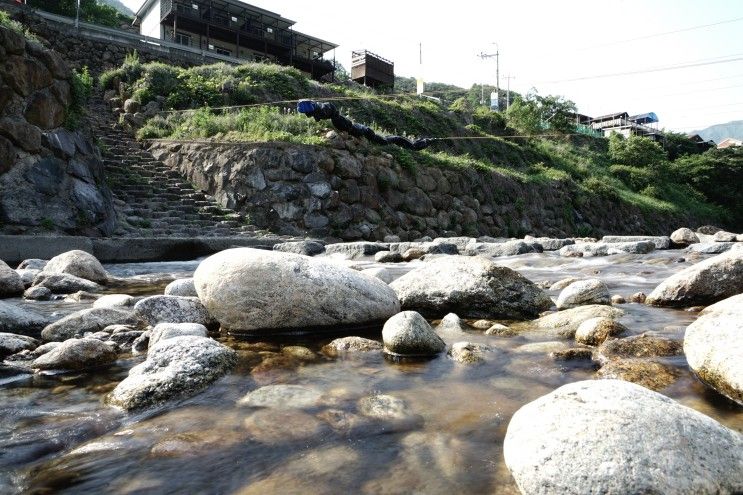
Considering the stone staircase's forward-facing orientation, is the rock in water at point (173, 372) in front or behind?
in front

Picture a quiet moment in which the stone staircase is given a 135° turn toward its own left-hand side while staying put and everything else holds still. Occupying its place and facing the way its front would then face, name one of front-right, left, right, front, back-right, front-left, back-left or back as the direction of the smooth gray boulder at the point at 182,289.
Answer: back-right

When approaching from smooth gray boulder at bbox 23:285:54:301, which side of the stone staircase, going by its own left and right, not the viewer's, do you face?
front

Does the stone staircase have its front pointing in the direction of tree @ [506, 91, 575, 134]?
no

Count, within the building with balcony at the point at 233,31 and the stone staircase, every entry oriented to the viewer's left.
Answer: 0

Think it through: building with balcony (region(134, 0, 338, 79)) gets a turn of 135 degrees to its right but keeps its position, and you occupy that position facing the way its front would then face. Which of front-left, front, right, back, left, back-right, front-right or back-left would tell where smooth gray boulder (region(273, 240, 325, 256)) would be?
left

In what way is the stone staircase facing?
toward the camera

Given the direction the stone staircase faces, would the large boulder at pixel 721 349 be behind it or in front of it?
in front

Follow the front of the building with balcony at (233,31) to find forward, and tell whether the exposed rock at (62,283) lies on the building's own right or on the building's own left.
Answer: on the building's own right

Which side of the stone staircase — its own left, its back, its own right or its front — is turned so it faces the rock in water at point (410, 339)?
front

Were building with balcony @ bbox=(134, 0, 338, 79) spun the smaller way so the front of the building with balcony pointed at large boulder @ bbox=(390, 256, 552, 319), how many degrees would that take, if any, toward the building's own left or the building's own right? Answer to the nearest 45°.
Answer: approximately 45° to the building's own right

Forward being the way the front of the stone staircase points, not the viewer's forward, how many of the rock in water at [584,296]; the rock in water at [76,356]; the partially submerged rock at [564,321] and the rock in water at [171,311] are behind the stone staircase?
0

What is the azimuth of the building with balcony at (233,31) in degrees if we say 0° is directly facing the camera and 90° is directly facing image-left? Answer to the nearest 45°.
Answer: approximately 315°

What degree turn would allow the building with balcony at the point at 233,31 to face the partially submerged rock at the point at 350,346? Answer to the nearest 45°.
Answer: approximately 45° to its right

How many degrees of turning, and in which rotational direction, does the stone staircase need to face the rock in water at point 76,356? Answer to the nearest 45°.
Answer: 0° — it already faces it

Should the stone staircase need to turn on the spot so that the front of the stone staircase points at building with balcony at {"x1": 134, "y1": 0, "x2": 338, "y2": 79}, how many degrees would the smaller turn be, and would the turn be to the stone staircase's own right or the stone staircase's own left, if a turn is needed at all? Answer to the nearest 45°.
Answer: approximately 180°

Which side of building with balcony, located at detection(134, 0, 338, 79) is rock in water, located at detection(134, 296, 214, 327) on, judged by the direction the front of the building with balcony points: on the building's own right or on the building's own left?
on the building's own right
